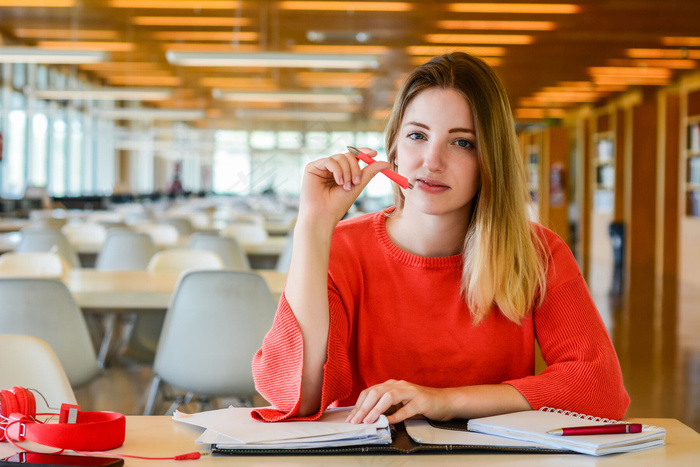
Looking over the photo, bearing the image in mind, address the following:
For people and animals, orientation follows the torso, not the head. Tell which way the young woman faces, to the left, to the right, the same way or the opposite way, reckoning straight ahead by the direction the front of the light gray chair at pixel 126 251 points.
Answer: the opposite way

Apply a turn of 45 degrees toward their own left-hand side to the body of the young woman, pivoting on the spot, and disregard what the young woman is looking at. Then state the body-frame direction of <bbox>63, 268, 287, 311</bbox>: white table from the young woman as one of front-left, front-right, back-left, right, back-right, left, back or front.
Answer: back

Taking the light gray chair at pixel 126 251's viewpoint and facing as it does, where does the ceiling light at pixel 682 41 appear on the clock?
The ceiling light is roughly at 2 o'clock from the light gray chair.

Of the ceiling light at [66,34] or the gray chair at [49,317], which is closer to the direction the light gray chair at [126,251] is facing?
the ceiling light

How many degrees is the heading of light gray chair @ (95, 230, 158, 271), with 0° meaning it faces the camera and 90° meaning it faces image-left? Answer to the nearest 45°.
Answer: approximately 180°

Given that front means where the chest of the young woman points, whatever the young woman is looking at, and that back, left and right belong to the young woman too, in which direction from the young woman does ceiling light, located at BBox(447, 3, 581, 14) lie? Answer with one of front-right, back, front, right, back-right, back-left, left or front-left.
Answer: back
